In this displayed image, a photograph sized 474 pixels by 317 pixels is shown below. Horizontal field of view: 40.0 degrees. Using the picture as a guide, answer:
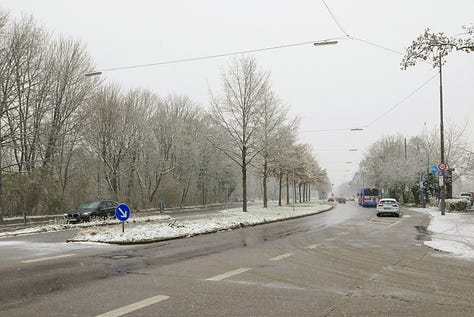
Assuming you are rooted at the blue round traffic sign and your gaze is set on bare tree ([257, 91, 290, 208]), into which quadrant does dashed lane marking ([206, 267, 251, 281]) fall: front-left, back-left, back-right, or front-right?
back-right

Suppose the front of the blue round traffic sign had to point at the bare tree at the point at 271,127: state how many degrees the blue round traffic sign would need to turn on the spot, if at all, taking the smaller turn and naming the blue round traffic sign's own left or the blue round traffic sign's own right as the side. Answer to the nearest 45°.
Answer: approximately 135° to the blue round traffic sign's own left

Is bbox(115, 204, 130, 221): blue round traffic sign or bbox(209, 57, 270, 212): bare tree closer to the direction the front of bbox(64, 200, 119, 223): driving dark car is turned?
the blue round traffic sign

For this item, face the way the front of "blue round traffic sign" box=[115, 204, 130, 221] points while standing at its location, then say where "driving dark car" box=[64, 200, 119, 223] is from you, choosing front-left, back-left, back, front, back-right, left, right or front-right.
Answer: back

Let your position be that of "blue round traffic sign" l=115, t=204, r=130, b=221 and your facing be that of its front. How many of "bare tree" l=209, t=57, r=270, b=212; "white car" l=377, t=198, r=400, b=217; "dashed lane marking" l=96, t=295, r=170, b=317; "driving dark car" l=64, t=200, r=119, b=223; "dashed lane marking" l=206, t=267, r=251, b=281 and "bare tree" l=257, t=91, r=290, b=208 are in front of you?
2

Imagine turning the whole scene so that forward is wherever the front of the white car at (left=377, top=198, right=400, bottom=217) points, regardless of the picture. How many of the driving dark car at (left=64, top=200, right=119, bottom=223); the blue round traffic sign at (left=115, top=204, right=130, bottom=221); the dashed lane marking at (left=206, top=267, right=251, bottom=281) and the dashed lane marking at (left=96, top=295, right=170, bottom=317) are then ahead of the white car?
0

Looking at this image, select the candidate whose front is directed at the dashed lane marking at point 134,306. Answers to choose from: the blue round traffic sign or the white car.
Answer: the blue round traffic sign

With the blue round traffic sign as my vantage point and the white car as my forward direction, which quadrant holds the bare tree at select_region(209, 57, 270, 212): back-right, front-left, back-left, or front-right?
front-left

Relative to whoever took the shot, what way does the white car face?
facing away from the viewer

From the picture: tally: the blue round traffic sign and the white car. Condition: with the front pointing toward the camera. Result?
1

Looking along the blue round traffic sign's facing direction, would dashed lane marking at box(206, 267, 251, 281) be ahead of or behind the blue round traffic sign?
ahead

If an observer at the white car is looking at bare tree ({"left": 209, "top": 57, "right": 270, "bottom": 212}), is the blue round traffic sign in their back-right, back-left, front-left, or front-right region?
front-left

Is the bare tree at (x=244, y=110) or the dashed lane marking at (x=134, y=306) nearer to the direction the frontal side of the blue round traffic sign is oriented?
the dashed lane marking

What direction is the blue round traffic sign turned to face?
toward the camera

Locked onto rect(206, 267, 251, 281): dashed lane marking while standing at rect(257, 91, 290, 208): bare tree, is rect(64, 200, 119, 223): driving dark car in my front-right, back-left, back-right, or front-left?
front-right
